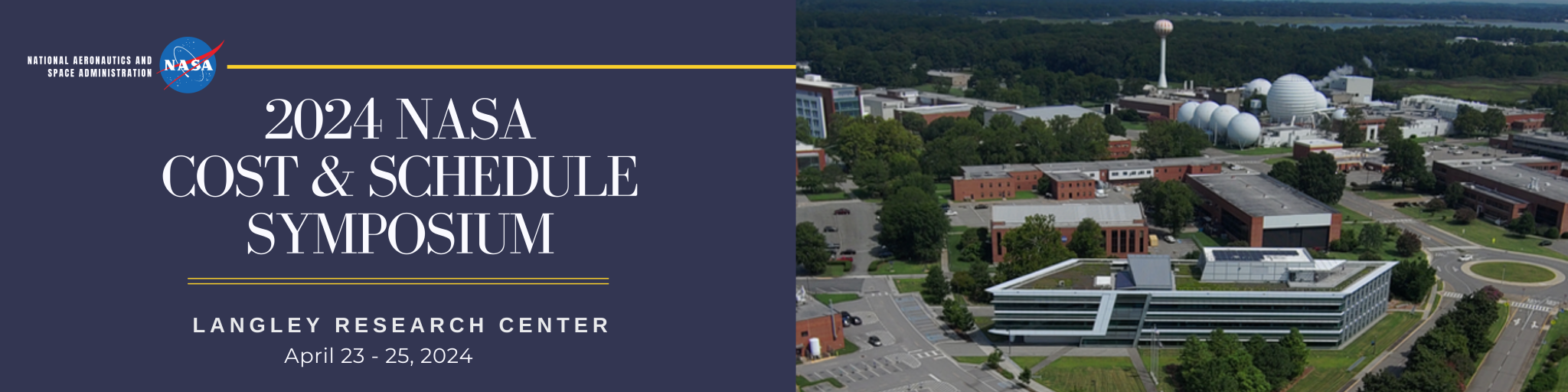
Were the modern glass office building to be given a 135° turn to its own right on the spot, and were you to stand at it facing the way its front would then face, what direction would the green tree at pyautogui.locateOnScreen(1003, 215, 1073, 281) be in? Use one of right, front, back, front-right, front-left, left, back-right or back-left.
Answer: front

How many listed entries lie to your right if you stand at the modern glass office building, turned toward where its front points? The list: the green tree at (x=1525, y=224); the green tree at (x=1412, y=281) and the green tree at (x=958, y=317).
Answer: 1

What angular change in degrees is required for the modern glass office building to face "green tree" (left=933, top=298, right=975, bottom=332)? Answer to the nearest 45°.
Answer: approximately 90° to its right

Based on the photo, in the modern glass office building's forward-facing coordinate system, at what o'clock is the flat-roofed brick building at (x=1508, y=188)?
The flat-roofed brick building is roughly at 7 o'clock from the modern glass office building.

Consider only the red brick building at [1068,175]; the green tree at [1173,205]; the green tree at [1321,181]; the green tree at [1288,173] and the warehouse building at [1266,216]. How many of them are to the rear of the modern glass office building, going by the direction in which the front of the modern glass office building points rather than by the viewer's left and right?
5

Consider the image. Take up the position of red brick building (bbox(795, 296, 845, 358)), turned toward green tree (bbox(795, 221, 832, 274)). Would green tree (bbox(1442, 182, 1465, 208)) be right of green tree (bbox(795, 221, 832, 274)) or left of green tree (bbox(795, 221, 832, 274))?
right

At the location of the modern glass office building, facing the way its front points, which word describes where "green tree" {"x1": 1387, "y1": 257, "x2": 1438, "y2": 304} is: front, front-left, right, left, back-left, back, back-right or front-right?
back-left

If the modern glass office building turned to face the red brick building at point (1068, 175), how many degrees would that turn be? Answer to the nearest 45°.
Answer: approximately 180°

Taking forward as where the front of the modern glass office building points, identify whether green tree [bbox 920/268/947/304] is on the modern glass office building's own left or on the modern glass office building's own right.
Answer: on the modern glass office building's own right

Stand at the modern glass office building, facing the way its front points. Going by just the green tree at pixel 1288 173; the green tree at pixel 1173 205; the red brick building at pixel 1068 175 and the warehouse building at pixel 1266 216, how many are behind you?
4

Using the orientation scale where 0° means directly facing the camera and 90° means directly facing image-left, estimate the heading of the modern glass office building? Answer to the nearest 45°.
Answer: approximately 0°

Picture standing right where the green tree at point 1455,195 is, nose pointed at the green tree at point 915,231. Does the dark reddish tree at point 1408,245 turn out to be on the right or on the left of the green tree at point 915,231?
left
